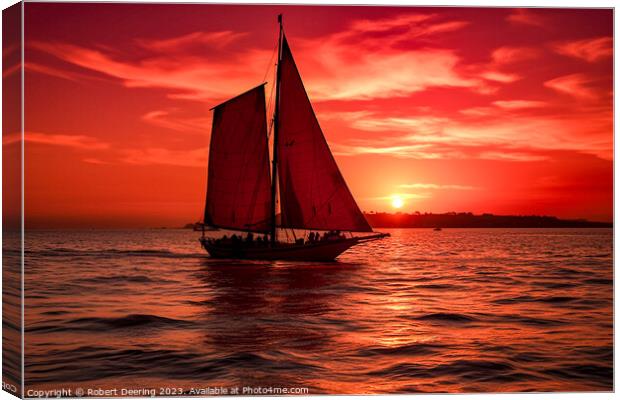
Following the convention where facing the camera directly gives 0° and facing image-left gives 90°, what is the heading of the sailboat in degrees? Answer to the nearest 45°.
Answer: approximately 270°
